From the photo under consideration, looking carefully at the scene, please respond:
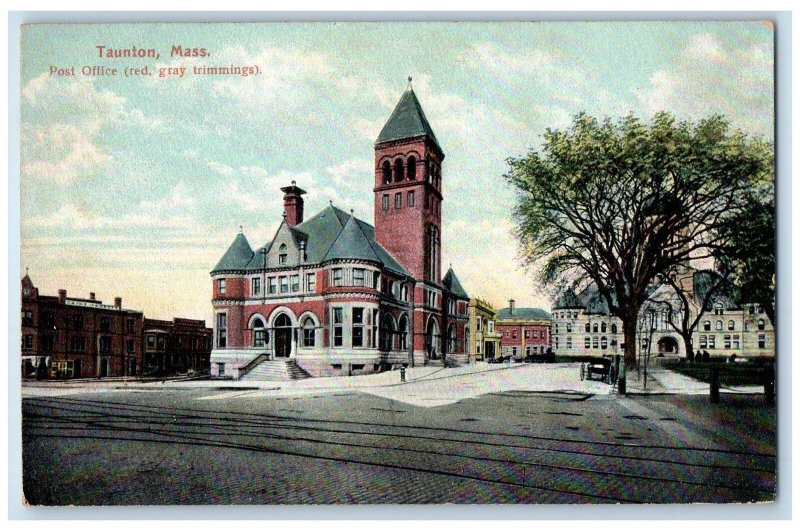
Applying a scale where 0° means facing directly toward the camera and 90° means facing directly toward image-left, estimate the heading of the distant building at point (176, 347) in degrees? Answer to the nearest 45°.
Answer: approximately 0°

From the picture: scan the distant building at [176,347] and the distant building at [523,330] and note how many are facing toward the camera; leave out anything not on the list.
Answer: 2

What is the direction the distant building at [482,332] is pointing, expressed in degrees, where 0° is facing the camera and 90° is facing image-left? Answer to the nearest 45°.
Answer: approximately 315°

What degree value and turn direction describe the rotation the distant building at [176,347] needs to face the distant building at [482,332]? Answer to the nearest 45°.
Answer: approximately 90° to its left

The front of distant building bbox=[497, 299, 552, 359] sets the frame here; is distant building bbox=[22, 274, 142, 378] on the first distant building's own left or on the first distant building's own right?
on the first distant building's own right

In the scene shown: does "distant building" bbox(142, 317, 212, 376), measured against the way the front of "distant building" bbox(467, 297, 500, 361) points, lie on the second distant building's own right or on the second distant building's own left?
on the second distant building's own right

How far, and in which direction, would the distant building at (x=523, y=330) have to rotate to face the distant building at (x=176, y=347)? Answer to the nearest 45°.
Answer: approximately 90° to its right
